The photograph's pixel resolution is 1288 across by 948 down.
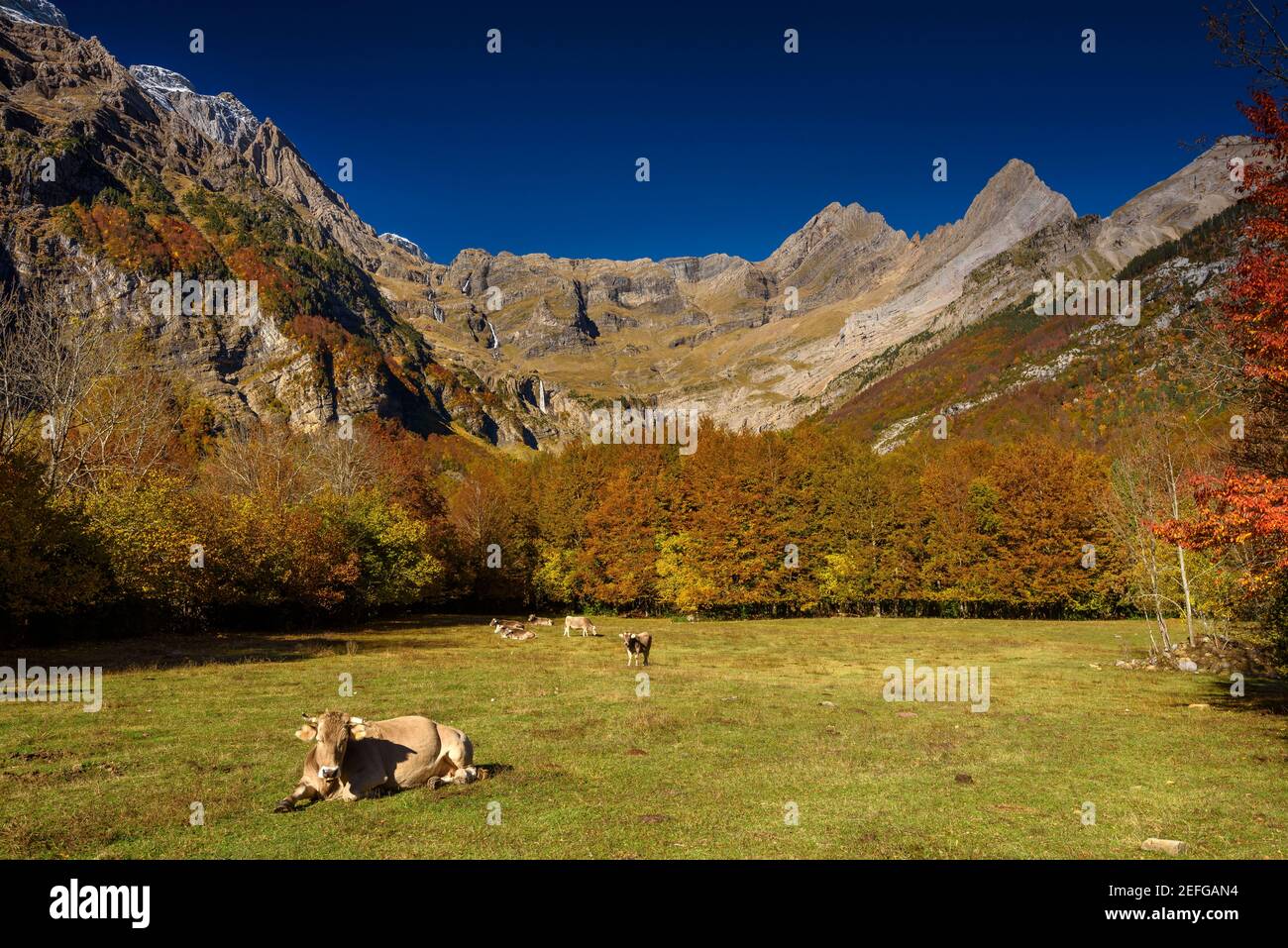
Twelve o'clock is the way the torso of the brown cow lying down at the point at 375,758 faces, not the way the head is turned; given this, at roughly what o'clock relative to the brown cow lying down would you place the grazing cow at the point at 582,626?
The grazing cow is roughly at 5 o'clock from the brown cow lying down.

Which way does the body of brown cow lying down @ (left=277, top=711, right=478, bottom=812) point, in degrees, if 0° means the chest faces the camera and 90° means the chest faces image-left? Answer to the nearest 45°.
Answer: approximately 45°

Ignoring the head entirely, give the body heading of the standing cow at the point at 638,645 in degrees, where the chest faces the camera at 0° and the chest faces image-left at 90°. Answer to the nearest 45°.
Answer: approximately 45°

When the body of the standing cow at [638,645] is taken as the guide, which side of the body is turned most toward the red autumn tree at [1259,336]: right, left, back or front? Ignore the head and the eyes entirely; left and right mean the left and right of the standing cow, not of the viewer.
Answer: left

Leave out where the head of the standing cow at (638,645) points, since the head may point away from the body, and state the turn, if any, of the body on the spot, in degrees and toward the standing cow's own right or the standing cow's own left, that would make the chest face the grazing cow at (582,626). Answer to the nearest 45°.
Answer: approximately 135° to the standing cow's own right
